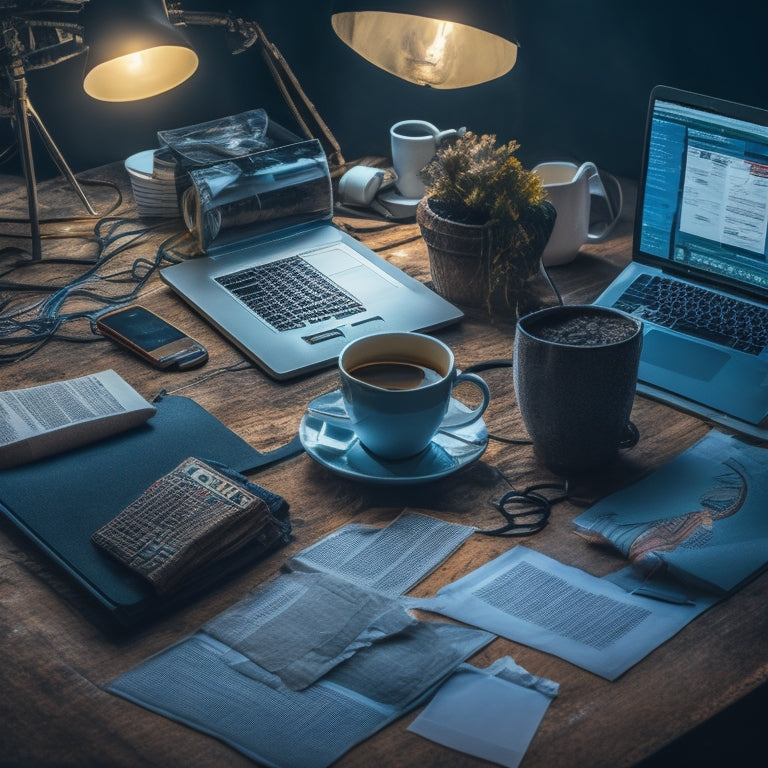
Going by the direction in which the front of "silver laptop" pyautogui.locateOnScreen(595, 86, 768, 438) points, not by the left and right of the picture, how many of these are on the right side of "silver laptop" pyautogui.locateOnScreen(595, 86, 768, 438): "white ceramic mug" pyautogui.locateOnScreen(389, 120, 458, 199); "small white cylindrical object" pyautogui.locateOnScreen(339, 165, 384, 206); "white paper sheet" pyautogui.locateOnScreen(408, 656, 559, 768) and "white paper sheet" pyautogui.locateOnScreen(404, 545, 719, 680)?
2

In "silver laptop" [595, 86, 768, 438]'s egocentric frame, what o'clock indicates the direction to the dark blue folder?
The dark blue folder is roughly at 12 o'clock from the silver laptop.

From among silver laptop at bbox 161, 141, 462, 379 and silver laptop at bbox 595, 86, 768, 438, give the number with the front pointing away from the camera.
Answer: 0

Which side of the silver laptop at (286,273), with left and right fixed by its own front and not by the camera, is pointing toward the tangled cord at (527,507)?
front

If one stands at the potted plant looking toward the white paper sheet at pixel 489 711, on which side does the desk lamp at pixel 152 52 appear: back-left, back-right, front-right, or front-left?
back-right

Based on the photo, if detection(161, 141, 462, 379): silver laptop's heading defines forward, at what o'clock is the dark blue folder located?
The dark blue folder is roughly at 2 o'clock from the silver laptop.

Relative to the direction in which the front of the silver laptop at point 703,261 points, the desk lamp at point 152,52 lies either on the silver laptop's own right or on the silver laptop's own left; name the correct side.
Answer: on the silver laptop's own right

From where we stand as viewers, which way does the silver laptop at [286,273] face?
facing the viewer and to the right of the viewer

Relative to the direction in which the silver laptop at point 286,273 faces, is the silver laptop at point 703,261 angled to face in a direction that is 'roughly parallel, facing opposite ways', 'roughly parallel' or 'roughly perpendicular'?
roughly perpendicular

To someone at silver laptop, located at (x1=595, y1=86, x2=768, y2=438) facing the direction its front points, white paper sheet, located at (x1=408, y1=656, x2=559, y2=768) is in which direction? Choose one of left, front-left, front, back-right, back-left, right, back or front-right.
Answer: front-left

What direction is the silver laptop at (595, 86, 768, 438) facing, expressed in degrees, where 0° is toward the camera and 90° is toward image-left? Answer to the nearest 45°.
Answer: approximately 45°
